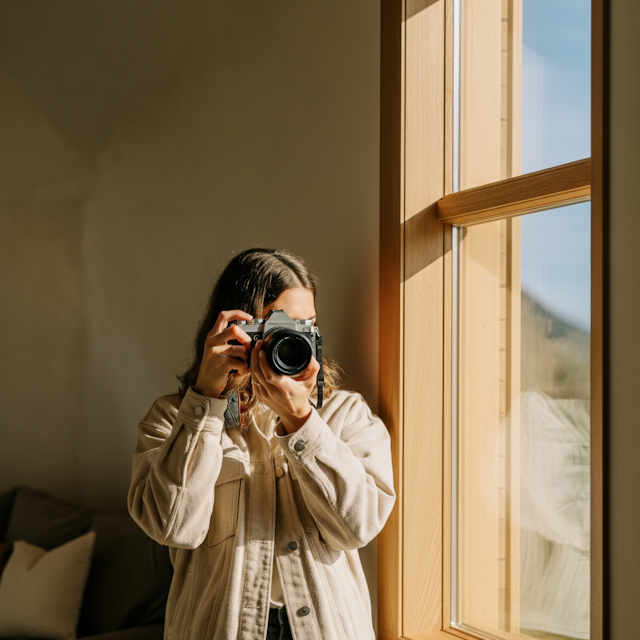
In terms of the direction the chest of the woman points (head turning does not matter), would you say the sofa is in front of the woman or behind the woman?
behind

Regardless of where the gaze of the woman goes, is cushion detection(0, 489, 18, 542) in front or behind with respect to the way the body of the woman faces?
behind

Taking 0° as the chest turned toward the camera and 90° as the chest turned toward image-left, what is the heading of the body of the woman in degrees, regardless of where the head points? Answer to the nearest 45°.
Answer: approximately 0°

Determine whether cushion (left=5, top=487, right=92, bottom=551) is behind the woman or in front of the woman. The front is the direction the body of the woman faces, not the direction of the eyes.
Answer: behind
